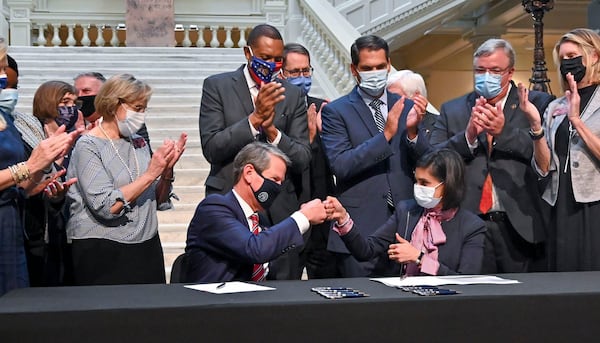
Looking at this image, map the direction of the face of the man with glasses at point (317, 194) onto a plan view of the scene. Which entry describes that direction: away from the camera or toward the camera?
toward the camera

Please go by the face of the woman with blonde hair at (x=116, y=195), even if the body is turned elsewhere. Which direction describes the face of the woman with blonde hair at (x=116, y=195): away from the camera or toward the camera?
toward the camera

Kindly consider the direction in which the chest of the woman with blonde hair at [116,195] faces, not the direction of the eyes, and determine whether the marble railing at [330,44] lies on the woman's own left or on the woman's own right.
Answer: on the woman's own left

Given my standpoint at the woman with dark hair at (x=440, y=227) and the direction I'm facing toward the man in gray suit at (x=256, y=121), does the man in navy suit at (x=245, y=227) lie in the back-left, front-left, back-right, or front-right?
front-left

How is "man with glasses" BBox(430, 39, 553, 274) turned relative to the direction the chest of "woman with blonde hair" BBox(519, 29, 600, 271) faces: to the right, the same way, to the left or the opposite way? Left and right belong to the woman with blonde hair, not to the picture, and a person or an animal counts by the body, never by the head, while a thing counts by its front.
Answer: the same way

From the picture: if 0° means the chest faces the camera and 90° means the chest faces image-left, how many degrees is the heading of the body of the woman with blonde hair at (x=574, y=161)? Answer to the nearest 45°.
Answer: approximately 45°

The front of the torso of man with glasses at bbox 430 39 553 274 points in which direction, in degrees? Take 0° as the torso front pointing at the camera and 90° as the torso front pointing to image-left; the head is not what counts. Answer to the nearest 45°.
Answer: approximately 45°

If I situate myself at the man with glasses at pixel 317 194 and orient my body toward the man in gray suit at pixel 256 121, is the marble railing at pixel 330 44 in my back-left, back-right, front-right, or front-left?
back-right

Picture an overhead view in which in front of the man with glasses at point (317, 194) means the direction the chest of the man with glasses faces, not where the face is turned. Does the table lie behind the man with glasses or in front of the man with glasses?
in front

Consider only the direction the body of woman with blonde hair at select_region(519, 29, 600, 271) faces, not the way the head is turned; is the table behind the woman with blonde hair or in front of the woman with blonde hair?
in front

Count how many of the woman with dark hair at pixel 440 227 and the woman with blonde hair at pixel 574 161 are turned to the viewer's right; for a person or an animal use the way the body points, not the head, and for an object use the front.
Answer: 0

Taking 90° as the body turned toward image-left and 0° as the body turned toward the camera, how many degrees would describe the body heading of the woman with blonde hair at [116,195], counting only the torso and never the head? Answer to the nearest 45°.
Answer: approximately 315°

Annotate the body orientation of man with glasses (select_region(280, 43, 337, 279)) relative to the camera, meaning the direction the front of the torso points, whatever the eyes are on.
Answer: toward the camera
